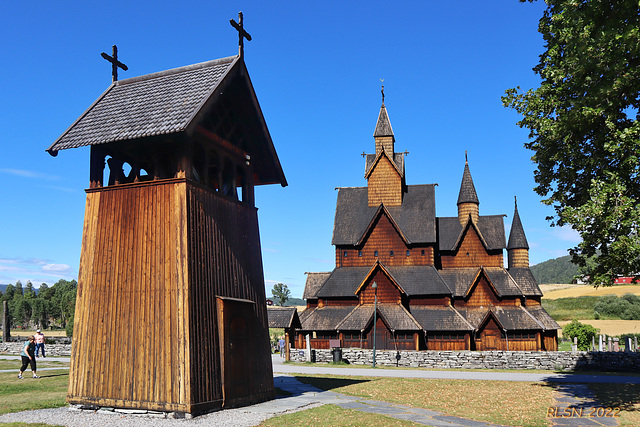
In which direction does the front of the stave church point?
to the viewer's left

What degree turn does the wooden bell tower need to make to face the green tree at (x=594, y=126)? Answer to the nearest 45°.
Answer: approximately 45° to its left

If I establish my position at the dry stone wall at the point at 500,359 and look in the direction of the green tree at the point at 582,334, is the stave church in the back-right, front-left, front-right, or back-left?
front-left

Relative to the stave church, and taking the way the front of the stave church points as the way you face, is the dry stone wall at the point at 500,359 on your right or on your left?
on your left

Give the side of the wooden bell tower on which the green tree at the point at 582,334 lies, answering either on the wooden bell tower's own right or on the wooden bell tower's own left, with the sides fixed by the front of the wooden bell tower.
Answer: on the wooden bell tower's own left

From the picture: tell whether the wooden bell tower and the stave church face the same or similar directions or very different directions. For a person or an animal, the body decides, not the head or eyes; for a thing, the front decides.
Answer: very different directions

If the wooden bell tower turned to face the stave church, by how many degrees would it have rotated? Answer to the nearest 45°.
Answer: approximately 90° to its left

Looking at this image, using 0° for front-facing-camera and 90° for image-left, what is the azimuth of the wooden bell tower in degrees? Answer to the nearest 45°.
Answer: approximately 315°
